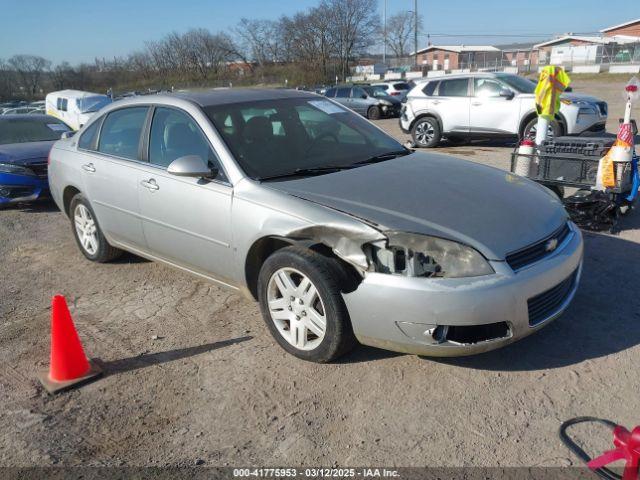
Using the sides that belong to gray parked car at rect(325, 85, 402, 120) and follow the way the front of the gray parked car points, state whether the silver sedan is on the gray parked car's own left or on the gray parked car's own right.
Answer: on the gray parked car's own right

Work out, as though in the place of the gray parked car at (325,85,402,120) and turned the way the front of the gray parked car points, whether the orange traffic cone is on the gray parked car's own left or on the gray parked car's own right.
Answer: on the gray parked car's own right

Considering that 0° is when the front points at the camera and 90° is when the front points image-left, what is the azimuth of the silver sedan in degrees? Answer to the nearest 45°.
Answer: approximately 315°

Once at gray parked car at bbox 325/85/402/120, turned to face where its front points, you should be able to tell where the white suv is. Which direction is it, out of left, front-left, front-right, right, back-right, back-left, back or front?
front-right

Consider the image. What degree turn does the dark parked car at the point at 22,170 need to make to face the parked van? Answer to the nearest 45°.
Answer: approximately 135° to its left
